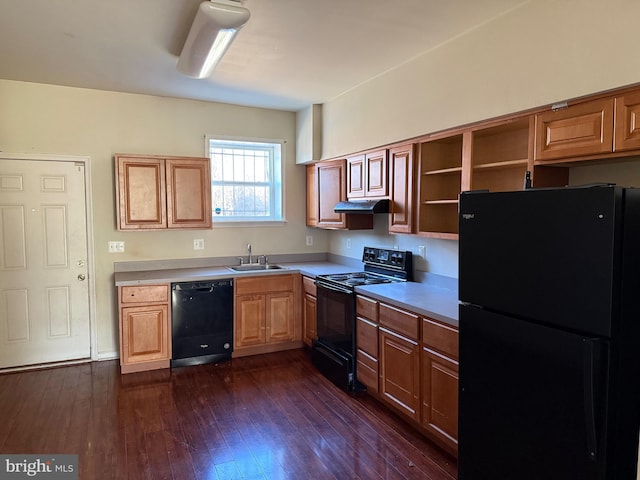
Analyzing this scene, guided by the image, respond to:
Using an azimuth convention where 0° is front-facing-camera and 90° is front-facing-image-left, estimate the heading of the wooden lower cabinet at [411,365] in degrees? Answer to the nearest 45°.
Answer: approximately 45°

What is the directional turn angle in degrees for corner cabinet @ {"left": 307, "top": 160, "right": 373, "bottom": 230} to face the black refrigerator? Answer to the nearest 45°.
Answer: approximately 45° to its left

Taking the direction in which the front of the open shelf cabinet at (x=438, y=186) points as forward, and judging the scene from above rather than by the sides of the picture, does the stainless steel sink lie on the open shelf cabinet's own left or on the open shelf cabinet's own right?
on the open shelf cabinet's own right

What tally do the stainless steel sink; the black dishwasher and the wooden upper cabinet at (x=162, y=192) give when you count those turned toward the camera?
3

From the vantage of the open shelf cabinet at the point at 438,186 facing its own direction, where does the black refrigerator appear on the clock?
The black refrigerator is roughly at 10 o'clock from the open shelf cabinet.

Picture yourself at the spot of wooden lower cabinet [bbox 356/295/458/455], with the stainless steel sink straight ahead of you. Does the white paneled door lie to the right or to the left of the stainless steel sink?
left

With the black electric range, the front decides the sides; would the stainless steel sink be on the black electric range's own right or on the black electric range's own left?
on the black electric range's own right

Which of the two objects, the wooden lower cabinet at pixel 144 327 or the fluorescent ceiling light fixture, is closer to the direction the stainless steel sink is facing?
the fluorescent ceiling light fixture

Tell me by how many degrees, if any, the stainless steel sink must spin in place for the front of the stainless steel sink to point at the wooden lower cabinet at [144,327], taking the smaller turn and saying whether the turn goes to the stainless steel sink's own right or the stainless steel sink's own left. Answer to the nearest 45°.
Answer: approximately 45° to the stainless steel sink's own right

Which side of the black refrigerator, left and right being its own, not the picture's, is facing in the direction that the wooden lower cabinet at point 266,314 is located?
right

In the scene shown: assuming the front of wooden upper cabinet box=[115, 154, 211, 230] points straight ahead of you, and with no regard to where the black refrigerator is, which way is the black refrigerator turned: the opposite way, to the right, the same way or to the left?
to the right
